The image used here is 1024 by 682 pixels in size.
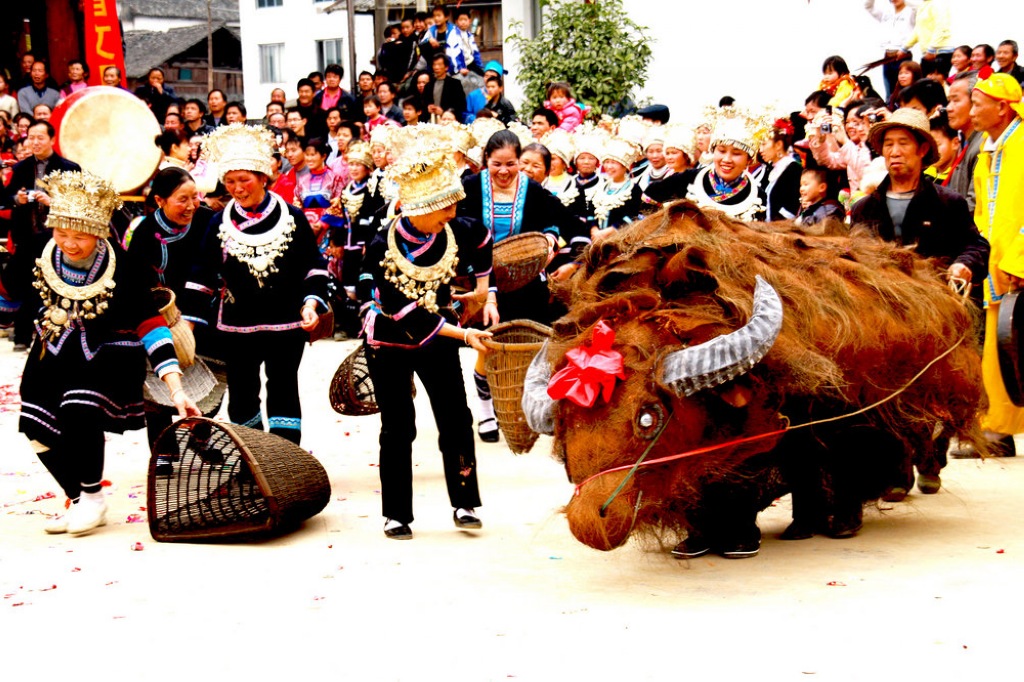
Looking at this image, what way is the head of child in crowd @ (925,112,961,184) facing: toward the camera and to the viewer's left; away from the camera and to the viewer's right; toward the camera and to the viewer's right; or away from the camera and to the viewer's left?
toward the camera and to the viewer's left

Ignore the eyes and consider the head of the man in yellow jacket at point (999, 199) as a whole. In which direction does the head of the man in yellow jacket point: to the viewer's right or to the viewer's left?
to the viewer's left

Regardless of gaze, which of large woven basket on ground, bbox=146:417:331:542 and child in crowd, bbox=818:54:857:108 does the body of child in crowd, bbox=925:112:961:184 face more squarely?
the large woven basket on ground

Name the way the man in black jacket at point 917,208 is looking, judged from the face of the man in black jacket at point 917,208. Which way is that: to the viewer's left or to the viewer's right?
to the viewer's left

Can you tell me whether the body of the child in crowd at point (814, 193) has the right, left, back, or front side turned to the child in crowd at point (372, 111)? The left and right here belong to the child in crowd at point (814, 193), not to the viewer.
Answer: right

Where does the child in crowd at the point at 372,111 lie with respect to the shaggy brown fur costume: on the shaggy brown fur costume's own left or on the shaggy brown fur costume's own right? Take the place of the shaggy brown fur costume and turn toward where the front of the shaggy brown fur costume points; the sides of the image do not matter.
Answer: on the shaggy brown fur costume's own right

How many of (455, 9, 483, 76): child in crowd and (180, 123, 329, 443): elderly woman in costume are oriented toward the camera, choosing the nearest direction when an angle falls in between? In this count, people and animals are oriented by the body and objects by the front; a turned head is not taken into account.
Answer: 2

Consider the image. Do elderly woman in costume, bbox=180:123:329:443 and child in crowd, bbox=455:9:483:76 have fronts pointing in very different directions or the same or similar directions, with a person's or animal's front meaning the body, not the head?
same or similar directions

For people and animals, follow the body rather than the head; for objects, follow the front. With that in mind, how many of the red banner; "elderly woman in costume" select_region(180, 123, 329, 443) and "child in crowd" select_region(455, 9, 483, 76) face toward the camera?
3

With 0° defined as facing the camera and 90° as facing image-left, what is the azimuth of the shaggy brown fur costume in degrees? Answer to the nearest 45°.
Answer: approximately 45°

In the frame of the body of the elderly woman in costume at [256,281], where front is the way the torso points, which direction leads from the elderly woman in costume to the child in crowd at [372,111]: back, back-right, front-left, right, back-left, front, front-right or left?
back

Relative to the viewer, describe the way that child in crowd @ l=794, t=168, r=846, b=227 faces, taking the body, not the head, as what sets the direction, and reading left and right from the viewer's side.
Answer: facing the viewer and to the left of the viewer

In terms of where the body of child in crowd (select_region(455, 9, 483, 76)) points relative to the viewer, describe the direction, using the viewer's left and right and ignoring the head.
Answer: facing the viewer

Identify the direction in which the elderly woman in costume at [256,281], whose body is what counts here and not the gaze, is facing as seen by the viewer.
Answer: toward the camera

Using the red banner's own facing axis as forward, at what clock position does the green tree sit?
The green tree is roughly at 10 o'clock from the red banner.

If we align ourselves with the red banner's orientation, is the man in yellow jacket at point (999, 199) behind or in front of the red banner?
in front

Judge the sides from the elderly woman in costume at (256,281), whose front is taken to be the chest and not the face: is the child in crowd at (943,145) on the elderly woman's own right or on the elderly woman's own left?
on the elderly woman's own left

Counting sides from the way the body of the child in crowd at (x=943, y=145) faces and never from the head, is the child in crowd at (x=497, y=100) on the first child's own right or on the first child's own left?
on the first child's own right
